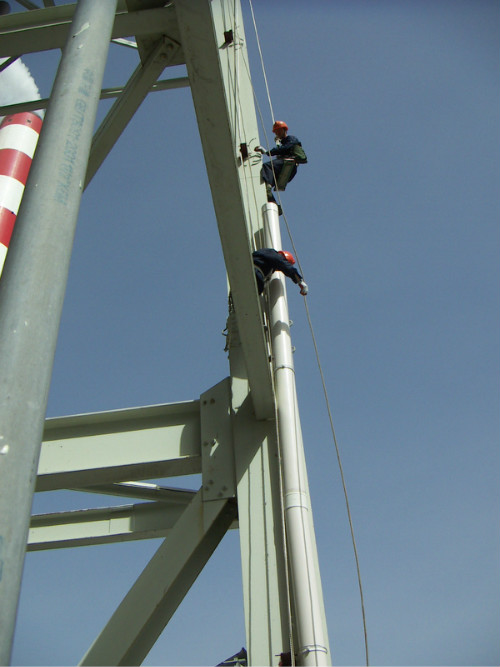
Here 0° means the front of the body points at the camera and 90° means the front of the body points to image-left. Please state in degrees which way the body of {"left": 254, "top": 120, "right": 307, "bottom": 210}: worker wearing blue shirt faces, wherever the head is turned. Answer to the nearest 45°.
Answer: approximately 90°

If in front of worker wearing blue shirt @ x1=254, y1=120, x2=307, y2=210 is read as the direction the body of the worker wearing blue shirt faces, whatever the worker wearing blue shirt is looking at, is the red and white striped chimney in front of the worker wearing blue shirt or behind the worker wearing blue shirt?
in front
